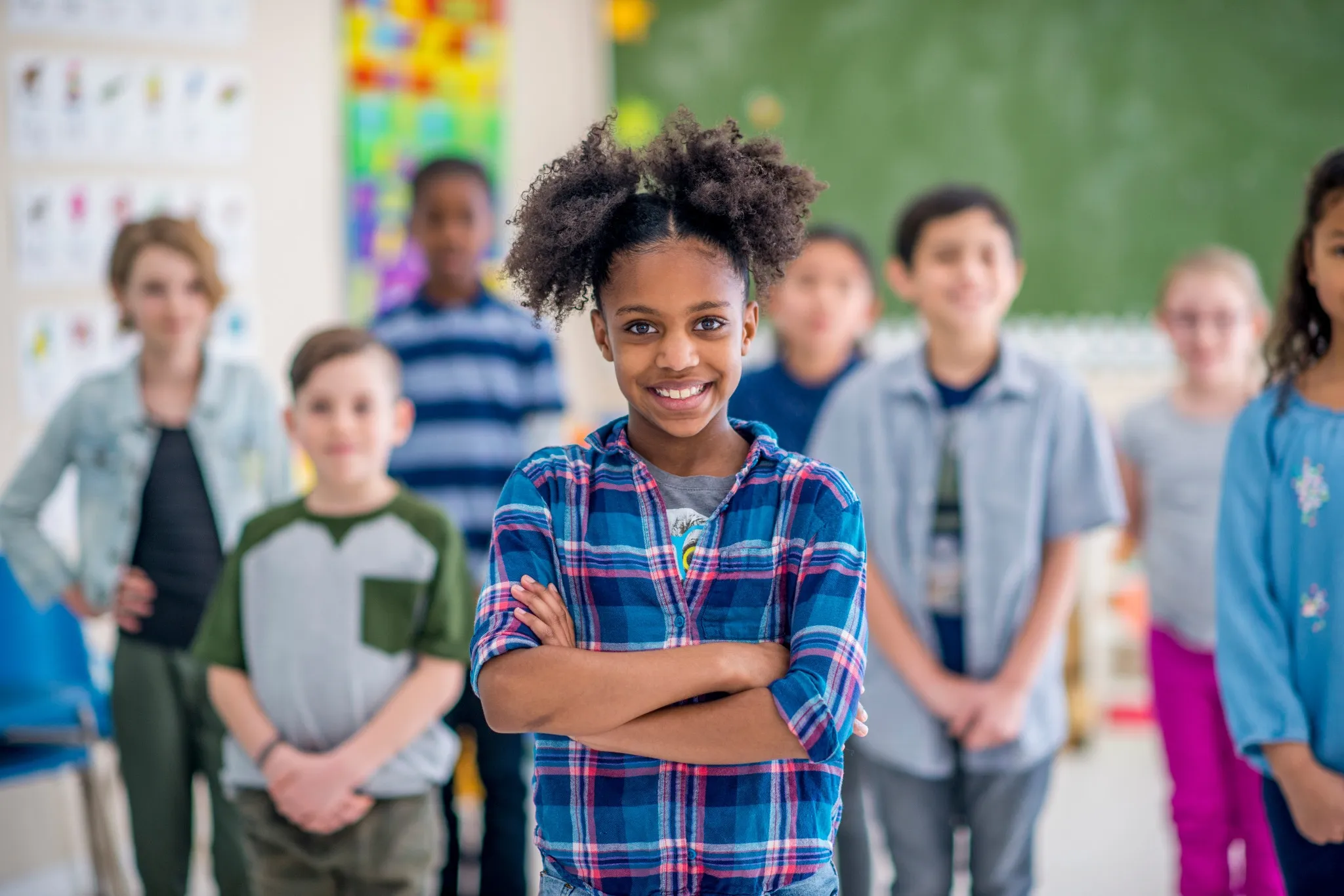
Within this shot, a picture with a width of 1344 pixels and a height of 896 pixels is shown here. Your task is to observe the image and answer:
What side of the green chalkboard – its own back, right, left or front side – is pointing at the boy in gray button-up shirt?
front

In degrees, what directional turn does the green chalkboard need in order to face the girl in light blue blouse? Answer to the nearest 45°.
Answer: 0° — it already faces them

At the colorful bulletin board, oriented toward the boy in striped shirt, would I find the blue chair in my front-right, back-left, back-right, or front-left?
front-right

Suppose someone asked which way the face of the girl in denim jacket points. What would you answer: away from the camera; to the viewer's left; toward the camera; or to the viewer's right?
toward the camera

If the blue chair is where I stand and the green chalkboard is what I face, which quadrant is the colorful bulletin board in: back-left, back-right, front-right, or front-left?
front-left

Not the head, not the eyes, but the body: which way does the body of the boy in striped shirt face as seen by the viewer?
toward the camera

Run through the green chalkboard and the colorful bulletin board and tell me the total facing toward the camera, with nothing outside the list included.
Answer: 2

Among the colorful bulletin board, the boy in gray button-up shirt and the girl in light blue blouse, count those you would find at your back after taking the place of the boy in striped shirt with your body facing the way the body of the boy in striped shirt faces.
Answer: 1

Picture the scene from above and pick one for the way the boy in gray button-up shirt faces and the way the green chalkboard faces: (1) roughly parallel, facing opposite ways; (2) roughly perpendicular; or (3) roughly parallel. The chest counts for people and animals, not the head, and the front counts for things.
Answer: roughly parallel

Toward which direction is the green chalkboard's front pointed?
toward the camera

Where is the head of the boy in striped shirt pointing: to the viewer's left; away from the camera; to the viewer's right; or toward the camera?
toward the camera

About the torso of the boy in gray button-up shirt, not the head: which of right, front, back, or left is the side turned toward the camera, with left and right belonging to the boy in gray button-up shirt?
front

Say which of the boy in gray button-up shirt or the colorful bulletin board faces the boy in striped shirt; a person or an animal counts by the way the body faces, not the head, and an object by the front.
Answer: the colorful bulletin board

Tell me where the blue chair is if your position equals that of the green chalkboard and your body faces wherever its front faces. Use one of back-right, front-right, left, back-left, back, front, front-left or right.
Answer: front-right

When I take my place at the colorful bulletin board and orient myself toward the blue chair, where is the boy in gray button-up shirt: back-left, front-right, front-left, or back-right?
front-left
